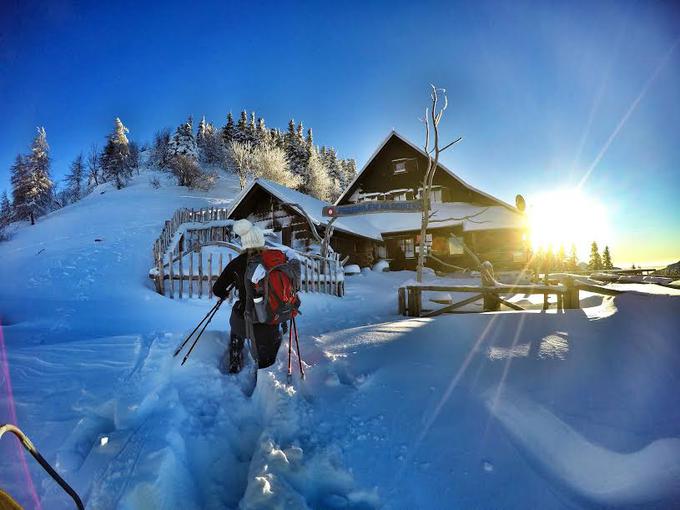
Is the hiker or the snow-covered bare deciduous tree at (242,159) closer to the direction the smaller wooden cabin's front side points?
the hiker

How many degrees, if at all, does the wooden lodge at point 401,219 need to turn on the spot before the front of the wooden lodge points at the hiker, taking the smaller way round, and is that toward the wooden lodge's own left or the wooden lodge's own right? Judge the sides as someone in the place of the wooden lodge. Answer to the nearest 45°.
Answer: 0° — it already faces them

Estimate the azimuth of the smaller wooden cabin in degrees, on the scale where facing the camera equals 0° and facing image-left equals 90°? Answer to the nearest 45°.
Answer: approximately 45°

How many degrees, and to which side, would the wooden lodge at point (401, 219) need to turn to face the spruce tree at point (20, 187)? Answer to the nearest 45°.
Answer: approximately 90° to its right

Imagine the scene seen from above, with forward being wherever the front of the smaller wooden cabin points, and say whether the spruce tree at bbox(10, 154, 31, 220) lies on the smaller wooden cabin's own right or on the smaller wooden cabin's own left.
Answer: on the smaller wooden cabin's own right

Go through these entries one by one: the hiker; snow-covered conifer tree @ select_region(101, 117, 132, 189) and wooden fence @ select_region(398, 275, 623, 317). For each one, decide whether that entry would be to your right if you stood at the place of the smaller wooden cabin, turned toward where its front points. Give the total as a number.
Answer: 1

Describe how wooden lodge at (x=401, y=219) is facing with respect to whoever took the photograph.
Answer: facing the viewer

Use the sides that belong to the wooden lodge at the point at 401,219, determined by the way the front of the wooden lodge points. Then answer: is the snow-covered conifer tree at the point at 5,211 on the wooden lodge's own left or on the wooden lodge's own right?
on the wooden lodge's own right

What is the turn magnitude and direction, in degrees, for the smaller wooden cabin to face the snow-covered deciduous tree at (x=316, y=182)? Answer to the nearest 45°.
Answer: approximately 135° to its right

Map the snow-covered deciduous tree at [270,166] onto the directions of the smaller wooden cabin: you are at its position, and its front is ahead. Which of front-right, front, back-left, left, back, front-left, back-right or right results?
back-right

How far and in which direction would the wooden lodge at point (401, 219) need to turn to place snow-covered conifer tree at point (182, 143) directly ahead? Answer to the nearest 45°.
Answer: approximately 135° to its right

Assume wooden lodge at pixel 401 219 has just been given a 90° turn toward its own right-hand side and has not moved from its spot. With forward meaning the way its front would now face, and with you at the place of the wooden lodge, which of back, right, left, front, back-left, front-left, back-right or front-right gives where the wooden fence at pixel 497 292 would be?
left

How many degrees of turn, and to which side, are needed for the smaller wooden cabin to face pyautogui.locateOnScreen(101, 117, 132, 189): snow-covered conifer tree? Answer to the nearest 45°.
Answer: approximately 90° to its right
